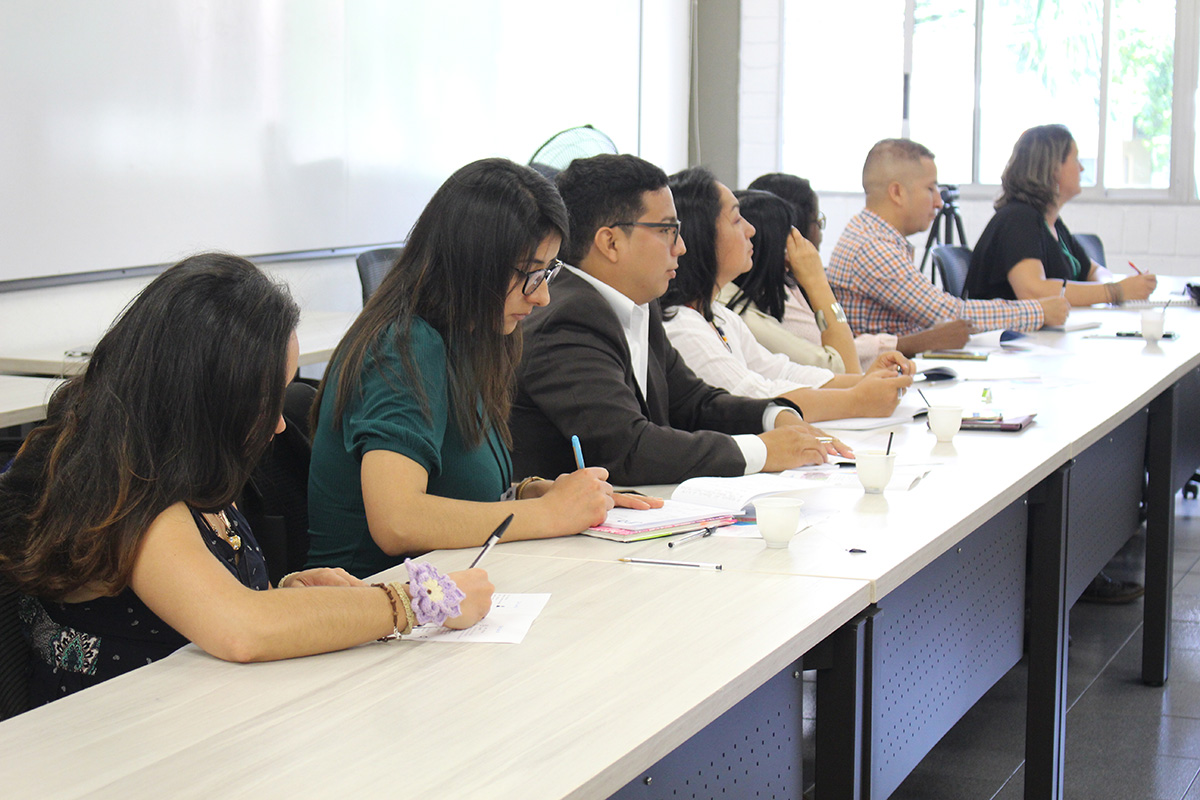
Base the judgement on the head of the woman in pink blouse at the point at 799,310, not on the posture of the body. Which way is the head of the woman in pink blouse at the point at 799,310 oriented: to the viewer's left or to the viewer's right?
to the viewer's right

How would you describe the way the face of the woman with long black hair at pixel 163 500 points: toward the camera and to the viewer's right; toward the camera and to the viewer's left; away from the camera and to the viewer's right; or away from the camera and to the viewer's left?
away from the camera and to the viewer's right

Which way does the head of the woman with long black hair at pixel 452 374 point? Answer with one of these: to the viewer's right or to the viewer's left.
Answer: to the viewer's right

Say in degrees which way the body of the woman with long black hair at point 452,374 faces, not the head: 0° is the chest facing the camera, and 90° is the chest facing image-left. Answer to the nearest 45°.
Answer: approximately 270°

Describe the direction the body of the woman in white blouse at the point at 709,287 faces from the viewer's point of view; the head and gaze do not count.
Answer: to the viewer's right

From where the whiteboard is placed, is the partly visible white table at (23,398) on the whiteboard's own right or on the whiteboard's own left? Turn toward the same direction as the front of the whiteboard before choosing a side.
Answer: on the whiteboard's own right

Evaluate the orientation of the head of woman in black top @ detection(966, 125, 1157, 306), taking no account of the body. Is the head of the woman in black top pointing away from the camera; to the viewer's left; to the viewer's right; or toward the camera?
to the viewer's right

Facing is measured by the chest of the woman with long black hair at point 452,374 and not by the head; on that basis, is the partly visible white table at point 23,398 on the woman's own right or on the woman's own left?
on the woman's own left
